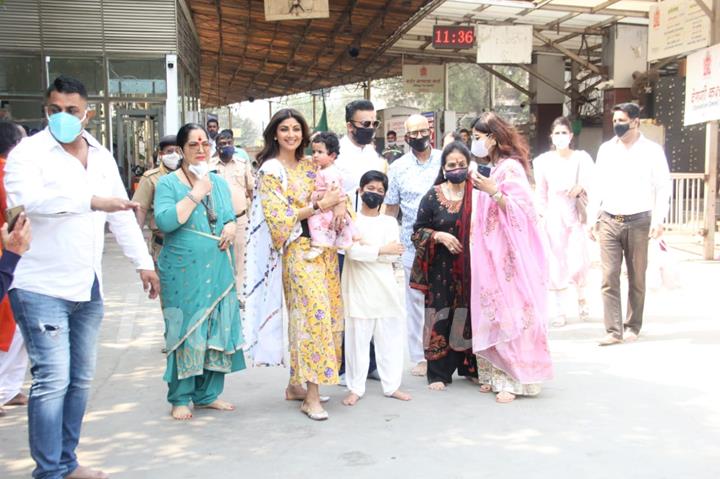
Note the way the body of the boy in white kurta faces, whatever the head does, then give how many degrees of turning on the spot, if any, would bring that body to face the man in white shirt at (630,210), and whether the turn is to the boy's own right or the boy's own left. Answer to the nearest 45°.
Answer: approximately 135° to the boy's own left

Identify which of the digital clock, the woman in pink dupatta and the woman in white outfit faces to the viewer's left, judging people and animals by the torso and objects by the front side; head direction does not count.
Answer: the woman in pink dupatta

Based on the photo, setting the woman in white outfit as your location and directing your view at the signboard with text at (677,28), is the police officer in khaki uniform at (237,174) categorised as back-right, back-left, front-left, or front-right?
back-left

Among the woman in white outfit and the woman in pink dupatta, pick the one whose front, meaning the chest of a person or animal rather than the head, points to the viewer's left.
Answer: the woman in pink dupatta

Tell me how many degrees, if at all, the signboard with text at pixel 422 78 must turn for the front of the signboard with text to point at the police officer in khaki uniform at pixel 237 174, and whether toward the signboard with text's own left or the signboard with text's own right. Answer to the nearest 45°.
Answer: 0° — it already faces them

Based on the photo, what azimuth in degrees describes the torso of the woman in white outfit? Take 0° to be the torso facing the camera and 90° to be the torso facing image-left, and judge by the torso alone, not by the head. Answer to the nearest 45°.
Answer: approximately 0°

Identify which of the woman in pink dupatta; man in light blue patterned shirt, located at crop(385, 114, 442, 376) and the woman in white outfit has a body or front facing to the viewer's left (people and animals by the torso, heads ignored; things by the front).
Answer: the woman in pink dupatta

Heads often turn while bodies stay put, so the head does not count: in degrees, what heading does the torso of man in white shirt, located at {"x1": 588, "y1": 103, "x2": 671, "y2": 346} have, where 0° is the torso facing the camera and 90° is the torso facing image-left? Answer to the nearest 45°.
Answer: approximately 45°

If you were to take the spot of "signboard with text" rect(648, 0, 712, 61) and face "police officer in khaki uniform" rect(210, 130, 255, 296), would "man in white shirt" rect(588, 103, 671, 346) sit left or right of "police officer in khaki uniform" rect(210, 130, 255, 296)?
left
